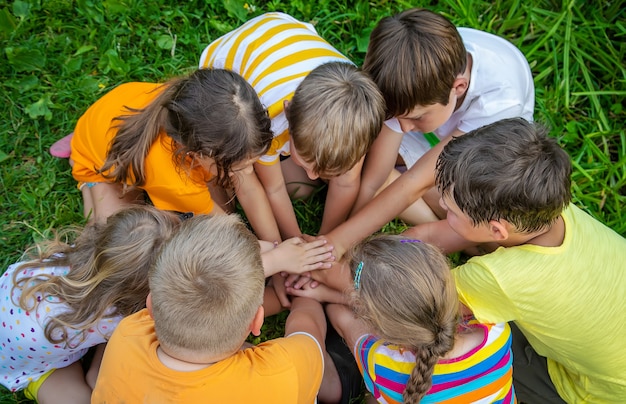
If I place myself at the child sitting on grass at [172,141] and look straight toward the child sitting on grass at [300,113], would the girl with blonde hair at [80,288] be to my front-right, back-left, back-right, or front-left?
back-right

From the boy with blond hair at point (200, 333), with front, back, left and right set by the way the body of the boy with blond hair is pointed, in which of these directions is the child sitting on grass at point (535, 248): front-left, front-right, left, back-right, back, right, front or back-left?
right

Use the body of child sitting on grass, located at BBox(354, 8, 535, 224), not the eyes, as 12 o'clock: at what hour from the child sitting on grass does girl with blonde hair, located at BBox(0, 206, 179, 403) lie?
The girl with blonde hair is roughly at 12 o'clock from the child sitting on grass.

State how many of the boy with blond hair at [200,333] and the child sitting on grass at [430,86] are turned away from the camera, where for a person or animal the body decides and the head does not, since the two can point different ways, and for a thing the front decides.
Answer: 1

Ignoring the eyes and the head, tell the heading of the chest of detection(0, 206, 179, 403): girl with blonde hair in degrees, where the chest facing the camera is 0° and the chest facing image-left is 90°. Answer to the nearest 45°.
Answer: approximately 225°

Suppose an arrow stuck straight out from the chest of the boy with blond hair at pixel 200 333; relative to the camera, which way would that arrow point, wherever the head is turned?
away from the camera

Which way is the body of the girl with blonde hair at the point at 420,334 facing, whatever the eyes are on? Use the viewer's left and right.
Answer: facing away from the viewer and to the left of the viewer

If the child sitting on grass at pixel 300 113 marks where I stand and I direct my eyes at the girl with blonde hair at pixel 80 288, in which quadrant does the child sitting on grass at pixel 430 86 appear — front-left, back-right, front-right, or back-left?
back-left

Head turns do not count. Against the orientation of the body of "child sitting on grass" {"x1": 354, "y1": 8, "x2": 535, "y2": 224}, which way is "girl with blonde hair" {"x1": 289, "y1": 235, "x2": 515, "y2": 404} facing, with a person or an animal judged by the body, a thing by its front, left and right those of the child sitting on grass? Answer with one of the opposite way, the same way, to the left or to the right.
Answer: to the right

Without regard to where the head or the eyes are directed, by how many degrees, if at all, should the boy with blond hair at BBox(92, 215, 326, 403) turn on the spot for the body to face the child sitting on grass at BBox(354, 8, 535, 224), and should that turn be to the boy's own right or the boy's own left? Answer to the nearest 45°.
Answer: approximately 45° to the boy's own right
